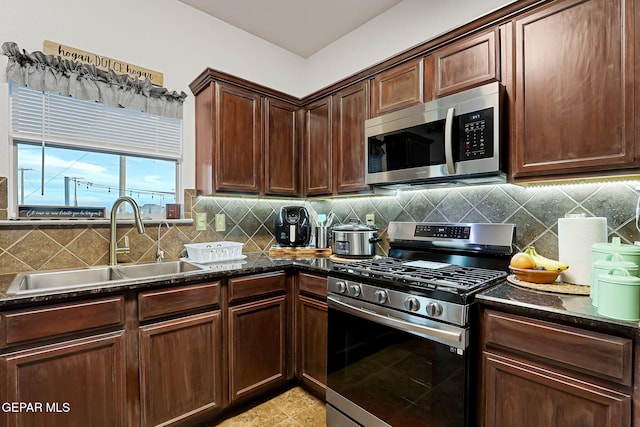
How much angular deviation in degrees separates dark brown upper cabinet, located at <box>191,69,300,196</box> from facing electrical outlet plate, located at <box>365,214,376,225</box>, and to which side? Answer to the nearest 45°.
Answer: approximately 45° to its left

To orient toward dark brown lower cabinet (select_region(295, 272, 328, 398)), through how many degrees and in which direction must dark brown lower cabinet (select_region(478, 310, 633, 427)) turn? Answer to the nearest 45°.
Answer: approximately 45° to its right

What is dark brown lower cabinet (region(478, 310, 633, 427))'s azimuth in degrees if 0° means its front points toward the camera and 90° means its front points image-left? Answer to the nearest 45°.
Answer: approximately 45°

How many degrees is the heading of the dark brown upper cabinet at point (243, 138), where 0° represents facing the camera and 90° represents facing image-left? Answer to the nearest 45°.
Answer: approximately 315°

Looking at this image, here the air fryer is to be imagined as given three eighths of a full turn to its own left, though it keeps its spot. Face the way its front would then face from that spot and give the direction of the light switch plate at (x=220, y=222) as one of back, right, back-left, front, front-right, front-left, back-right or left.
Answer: back-left
